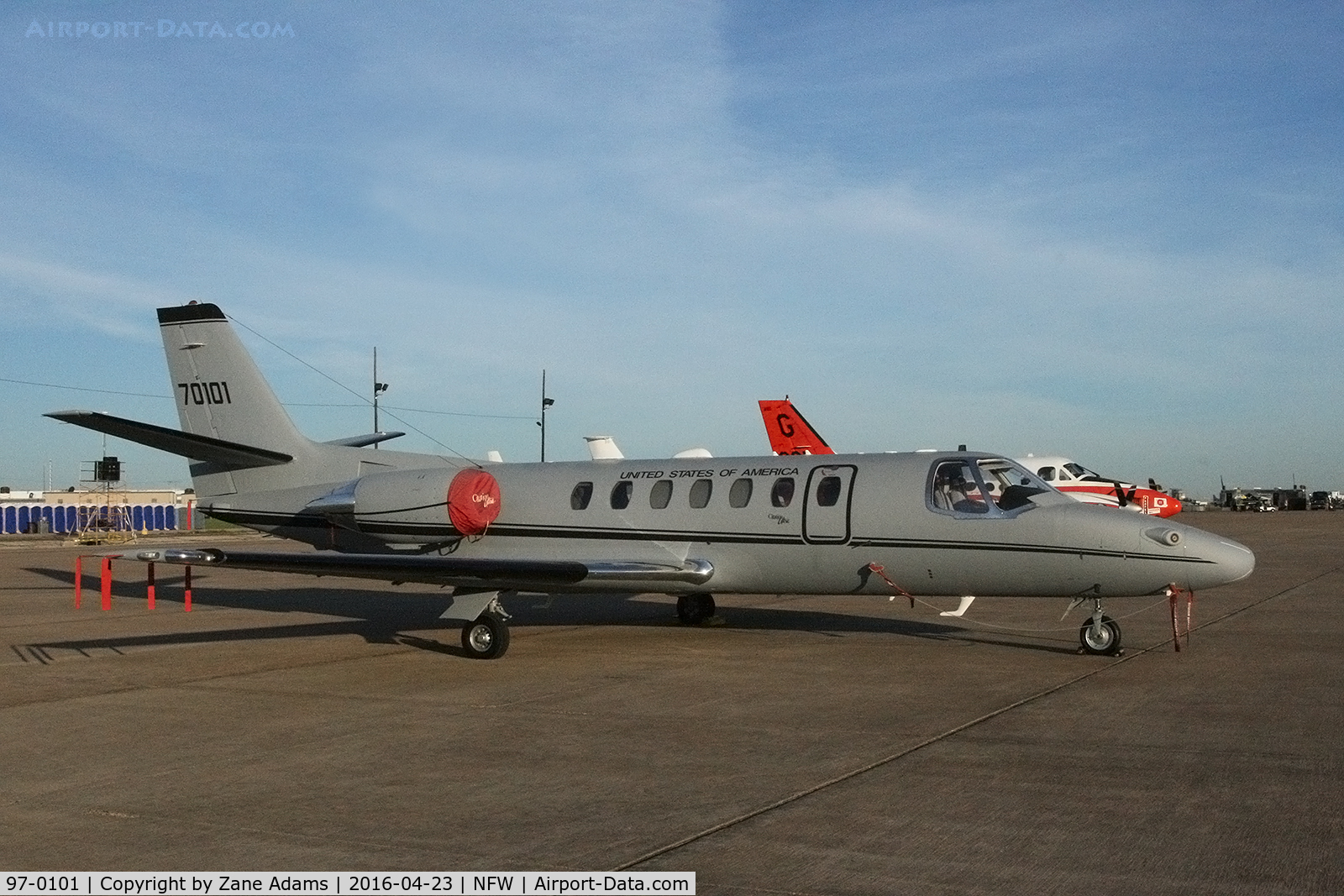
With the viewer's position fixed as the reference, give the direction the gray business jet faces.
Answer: facing the viewer and to the right of the viewer
